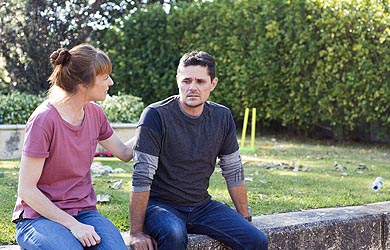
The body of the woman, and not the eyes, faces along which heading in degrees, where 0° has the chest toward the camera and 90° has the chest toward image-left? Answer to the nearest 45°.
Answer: approximately 315°

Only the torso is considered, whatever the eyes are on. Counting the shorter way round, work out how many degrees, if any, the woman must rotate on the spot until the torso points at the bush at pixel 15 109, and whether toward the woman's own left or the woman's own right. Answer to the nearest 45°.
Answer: approximately 135° to the woman's own left

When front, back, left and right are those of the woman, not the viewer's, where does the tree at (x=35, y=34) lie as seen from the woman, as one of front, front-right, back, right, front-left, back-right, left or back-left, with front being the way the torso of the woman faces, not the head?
back-left

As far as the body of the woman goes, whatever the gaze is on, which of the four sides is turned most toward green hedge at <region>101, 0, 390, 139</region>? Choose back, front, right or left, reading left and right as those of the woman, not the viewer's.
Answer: left

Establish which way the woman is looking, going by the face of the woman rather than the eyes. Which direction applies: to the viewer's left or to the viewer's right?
to the viewer's right

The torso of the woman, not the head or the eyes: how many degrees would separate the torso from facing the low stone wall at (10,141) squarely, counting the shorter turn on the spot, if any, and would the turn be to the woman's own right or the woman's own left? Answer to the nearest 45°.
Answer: approximately 135° to the woman's own left

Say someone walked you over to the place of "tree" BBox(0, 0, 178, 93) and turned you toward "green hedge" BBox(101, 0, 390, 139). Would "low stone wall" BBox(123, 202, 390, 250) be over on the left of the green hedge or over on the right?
right
